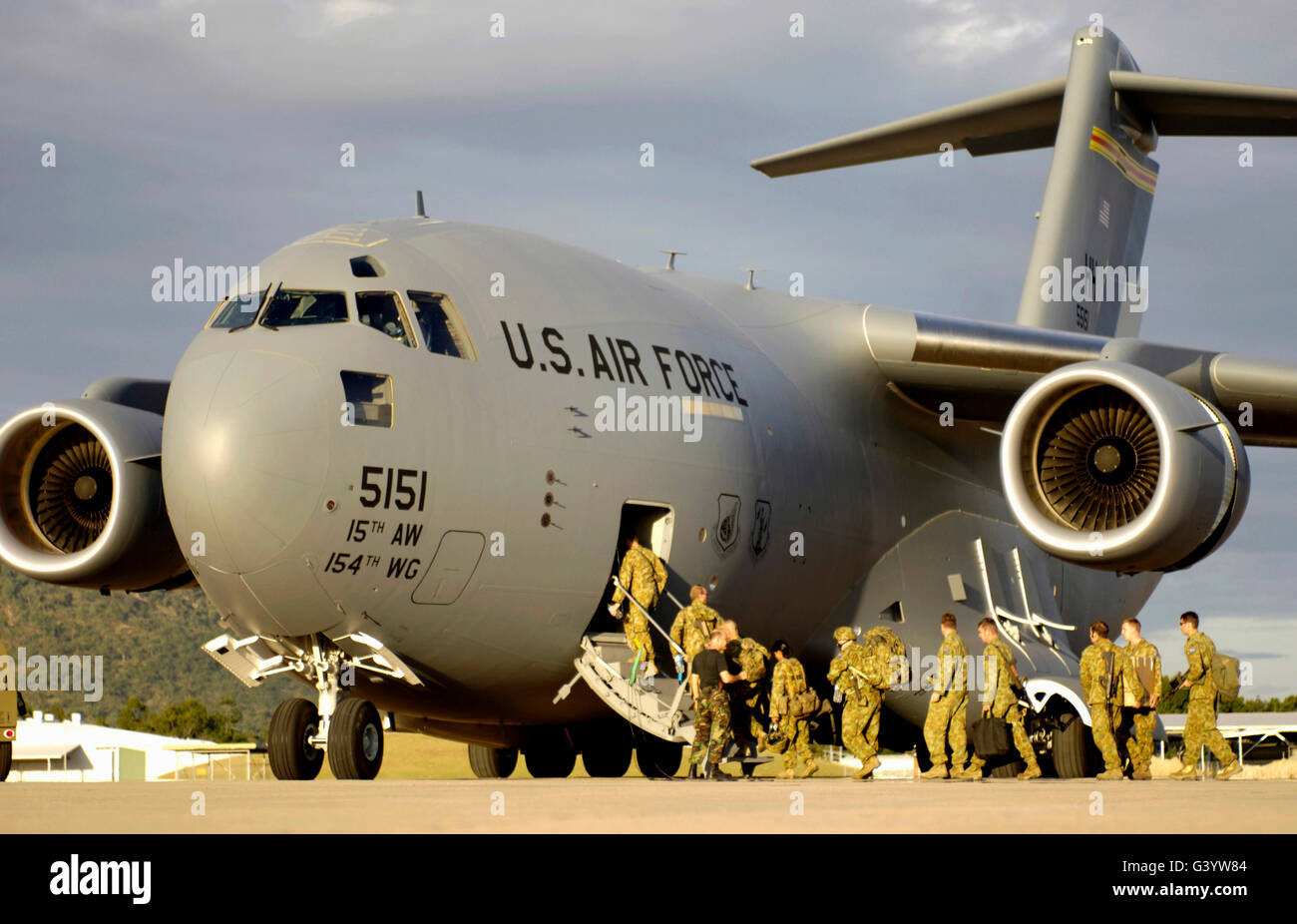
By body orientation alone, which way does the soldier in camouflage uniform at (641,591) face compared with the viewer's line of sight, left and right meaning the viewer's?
facing away from the viewer and to the left of the viewer

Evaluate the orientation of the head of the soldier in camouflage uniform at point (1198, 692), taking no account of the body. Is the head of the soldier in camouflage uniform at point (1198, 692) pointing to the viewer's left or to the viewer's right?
to the viewer's left

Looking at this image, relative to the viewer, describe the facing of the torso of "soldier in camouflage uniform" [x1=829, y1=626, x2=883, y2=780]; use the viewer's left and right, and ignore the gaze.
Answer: facing to the left of the viewer

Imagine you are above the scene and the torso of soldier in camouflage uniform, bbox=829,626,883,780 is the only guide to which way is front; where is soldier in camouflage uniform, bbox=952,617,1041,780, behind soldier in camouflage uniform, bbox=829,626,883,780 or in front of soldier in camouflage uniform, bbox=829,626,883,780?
behind

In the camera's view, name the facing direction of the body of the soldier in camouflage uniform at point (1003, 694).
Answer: to the viewer's left

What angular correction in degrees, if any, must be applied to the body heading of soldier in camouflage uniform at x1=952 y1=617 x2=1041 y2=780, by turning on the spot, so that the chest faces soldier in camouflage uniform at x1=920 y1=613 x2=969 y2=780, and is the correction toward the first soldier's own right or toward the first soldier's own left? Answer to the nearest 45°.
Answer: approximately 45° to the first soldier's own left

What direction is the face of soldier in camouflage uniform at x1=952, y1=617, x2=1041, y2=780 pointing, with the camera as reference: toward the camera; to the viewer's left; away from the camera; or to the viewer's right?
to the viewer's left

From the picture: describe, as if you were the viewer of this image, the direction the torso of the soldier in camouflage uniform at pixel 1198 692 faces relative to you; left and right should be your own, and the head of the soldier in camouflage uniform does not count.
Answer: facing to the left of the viewer

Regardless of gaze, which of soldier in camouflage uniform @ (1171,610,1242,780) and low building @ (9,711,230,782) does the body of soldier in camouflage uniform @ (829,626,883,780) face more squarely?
the low building

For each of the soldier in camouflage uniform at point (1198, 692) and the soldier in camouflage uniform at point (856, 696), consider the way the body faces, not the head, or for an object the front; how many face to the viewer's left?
2

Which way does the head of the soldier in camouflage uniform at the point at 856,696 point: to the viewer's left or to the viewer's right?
to the viewer's left

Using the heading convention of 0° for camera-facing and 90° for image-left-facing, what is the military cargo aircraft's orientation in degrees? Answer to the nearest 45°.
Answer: approximately 45°
